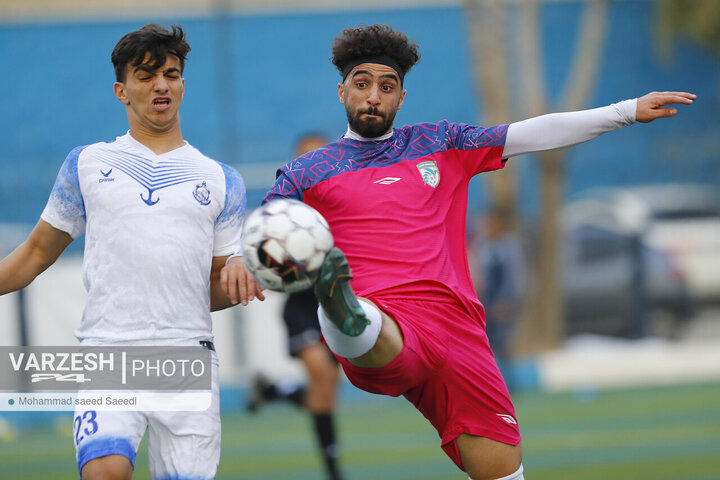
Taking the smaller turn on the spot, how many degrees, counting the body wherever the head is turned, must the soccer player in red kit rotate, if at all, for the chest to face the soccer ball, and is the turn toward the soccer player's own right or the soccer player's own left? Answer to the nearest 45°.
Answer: approximately 45° to the soccer player's own right

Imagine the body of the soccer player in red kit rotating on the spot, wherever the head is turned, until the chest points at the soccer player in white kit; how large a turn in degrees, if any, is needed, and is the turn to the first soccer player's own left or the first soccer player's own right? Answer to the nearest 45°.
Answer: approximately 90° to the first soccer player's own right

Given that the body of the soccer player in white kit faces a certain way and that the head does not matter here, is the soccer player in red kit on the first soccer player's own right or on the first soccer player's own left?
on the first soccer player's own left

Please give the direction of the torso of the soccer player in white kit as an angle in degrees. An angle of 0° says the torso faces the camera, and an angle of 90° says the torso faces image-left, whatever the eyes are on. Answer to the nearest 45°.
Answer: approximately 0°

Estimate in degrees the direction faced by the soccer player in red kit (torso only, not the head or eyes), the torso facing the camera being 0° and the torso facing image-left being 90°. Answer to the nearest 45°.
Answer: approximately 0°

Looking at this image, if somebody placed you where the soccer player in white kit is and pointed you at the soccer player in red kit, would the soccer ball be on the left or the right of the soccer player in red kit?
right

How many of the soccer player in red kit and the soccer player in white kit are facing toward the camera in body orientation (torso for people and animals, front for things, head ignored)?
2

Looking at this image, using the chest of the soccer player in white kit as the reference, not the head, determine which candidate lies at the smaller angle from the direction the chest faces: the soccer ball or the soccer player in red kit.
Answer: the soccer ball
